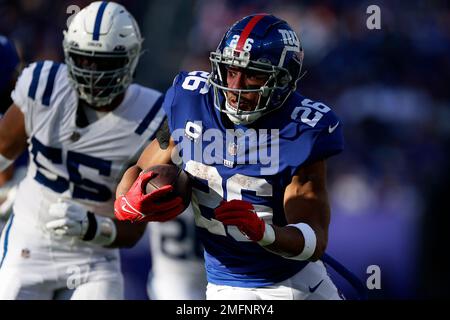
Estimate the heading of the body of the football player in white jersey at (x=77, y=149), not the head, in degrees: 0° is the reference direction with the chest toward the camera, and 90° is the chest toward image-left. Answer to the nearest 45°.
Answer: approximately 0°

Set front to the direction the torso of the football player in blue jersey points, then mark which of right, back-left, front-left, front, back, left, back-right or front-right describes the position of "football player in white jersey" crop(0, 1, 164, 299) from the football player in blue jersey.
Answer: right

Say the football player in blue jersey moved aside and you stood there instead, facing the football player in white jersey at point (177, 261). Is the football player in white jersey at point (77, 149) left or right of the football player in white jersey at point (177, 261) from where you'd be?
left

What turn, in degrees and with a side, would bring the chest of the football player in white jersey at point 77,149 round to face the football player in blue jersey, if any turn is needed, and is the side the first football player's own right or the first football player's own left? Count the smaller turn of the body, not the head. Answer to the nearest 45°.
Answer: approximately 45° to the first football player's own left

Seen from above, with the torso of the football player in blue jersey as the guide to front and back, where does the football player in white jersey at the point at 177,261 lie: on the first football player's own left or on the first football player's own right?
on the first football player's own right

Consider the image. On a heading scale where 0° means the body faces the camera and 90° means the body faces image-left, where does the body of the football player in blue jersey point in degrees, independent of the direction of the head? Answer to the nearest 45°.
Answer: approximately 45°
